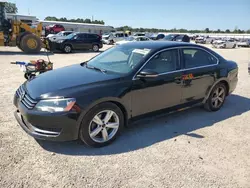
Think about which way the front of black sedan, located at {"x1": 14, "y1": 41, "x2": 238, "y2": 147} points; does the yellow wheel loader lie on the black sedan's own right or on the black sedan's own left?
on the black sedan's own right

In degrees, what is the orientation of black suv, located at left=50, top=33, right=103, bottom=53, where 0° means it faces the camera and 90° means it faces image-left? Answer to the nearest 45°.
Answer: approximately 45°

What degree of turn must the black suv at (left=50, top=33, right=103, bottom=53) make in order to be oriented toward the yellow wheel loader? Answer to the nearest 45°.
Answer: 0° — it already faces it

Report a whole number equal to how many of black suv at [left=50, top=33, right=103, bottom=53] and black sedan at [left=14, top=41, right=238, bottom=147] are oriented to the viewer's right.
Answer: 0

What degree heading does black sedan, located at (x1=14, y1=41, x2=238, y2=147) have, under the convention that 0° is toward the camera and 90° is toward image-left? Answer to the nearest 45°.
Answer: approximately 45°

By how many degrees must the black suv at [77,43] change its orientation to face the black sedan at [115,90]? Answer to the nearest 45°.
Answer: approximately 45° to its left
